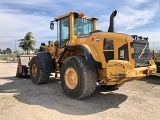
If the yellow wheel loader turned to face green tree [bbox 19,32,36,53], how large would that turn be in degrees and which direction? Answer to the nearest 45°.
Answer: approximately 45° to its right

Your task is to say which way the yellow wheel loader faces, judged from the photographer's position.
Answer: facing away from the viewer and to the left of the viewer
